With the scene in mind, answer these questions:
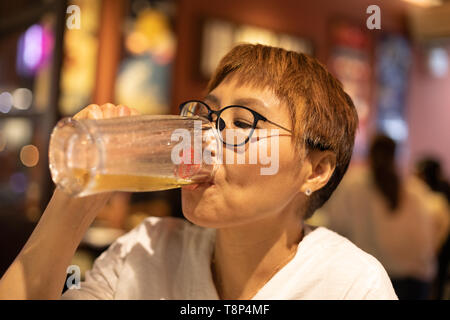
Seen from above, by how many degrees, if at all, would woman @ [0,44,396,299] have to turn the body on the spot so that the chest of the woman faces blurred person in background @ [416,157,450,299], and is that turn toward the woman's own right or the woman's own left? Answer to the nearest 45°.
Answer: approximately 180°

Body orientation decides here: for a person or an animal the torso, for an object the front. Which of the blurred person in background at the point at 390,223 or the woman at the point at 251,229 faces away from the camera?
the blurred person in background

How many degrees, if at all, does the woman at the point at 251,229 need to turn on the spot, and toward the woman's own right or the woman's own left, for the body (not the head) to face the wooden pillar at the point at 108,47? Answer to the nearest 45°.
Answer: approximately 135° to the woman's own right

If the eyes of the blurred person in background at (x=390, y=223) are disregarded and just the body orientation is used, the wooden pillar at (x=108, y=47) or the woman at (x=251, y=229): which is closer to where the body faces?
the wooden pillar

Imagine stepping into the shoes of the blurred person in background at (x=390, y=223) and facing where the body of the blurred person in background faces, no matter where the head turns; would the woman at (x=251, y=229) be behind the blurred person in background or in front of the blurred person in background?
behind

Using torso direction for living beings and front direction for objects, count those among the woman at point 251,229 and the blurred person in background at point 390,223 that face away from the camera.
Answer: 1

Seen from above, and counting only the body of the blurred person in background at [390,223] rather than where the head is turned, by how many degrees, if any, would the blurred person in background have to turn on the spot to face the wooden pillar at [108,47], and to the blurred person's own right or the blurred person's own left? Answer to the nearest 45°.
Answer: approximately 90° to the blurred person's own left

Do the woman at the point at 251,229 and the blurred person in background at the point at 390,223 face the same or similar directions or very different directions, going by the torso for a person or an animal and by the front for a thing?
very different directions

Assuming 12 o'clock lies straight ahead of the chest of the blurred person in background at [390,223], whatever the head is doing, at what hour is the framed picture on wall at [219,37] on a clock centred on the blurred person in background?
The framed picture on wall is roughly at 10 o'clock from the blurred person in background.

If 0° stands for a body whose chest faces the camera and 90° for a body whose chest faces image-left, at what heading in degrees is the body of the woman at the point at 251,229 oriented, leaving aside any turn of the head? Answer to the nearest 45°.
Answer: approximately 45°

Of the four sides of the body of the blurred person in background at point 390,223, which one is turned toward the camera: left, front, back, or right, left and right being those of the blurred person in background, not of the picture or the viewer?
back

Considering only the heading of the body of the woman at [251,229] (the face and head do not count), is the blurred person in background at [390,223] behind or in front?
behind
